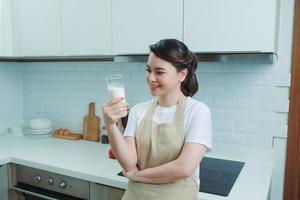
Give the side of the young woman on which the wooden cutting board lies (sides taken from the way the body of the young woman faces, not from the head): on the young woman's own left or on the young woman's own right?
on the young woman's own right

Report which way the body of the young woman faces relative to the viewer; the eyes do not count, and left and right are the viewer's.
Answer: facing the viewer and to the left of the viewer

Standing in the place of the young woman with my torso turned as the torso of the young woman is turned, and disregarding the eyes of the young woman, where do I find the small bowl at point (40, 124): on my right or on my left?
on my right
